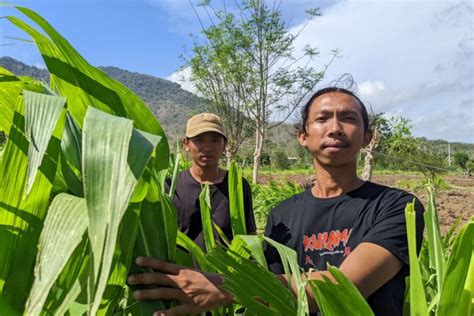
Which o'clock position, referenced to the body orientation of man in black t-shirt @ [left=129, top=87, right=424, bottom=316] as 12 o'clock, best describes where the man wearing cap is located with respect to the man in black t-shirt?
The man wearing cap is roughly at 5 o'clock from the man in black t-shirt.

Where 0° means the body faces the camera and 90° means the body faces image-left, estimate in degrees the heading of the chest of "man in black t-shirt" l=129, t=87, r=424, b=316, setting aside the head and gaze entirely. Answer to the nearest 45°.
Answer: approximately 0°

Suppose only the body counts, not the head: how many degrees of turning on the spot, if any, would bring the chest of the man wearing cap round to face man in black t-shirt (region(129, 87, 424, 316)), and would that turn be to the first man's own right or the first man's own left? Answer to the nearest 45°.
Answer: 0° — they already face them

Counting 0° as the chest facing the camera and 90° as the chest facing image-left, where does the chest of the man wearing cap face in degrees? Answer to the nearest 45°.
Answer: approximately 0°

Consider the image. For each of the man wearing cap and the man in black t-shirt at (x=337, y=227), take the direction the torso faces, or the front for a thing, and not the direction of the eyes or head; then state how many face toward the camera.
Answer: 2

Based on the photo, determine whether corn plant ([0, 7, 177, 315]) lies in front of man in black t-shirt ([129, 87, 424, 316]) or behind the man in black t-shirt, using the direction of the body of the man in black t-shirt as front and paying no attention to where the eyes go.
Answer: in front
